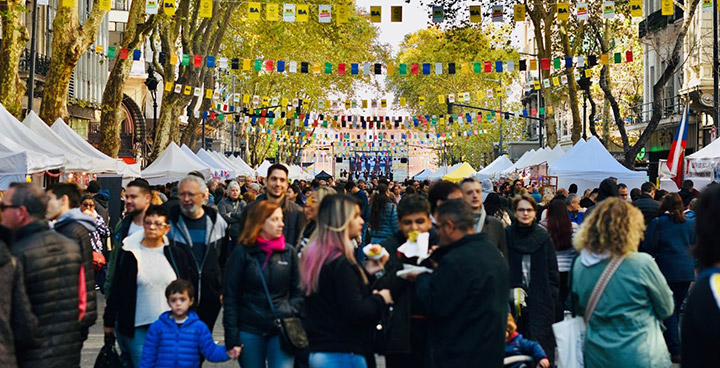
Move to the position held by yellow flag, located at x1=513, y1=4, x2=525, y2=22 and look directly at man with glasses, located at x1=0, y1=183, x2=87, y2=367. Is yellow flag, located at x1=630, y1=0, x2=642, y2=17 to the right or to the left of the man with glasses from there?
left

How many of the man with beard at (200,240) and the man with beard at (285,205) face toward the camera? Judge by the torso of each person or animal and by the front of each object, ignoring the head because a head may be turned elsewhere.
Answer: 2

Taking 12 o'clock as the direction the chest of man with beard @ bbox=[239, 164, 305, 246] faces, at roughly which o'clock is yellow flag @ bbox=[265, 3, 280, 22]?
The yellow flag is roughly at 6 o'clock from the man with beard.

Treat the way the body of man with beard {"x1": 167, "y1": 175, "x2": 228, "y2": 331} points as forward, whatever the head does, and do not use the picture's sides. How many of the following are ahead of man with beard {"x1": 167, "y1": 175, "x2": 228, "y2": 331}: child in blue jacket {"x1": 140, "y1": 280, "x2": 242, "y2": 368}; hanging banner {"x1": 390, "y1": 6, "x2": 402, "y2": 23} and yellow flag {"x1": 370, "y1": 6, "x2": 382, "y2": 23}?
1

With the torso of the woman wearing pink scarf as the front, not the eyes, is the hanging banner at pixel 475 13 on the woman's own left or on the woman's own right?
on the woman's own left

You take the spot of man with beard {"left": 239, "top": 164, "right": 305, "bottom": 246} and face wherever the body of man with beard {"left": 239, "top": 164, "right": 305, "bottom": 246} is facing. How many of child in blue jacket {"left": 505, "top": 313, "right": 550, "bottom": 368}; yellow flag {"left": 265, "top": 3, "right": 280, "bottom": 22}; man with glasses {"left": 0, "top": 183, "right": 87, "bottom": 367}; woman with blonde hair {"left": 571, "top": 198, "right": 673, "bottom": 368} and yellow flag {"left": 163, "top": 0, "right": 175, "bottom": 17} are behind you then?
2

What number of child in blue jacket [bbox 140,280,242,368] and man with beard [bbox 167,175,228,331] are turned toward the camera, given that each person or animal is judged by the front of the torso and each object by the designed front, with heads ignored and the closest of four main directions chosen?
2

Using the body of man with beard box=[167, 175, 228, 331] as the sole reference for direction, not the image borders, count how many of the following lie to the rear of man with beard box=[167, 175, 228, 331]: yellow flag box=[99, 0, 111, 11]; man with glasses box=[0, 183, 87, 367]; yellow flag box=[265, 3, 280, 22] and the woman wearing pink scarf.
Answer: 2
